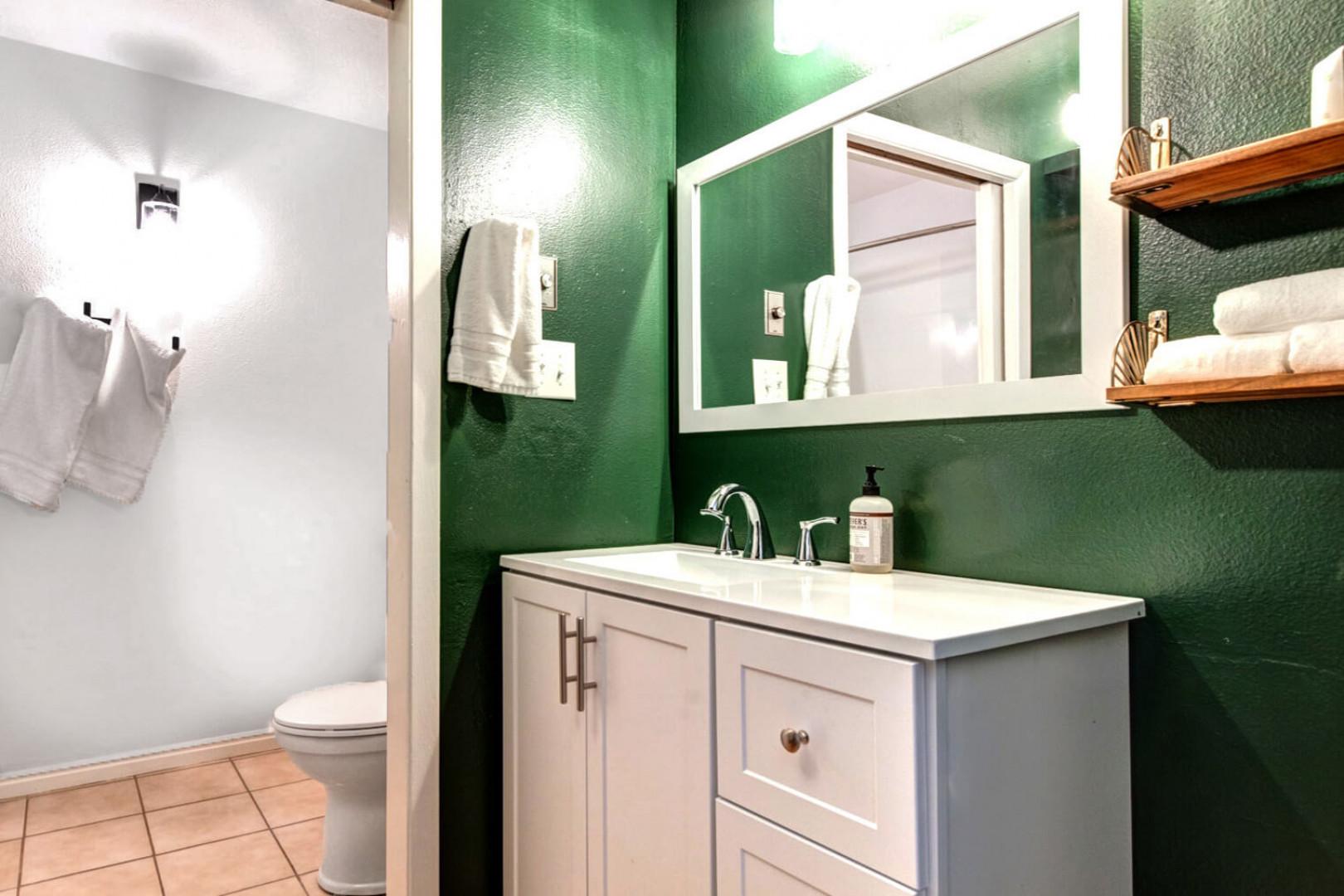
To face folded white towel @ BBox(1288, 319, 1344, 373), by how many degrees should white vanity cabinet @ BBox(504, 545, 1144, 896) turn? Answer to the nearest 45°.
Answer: approximately 135° to its left

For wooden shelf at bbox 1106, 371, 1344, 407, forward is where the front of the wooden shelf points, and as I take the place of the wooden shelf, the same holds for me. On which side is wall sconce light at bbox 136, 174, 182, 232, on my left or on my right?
on my right

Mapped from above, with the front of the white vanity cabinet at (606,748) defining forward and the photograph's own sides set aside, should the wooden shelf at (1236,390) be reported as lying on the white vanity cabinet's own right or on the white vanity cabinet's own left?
on the white vanity cabinet's own left

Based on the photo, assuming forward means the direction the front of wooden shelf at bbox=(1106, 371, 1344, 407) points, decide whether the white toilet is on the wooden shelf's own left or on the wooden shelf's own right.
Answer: on the wooden shelf's own right

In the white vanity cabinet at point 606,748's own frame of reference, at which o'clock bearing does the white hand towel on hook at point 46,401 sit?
The white hand towel on hook is roughly at 3 o'clock from the white vanity cabinet.

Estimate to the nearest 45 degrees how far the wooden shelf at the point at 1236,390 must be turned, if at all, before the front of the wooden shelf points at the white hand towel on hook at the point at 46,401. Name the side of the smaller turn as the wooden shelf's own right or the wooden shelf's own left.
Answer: approximately 45° to the wooden shelf's own right
